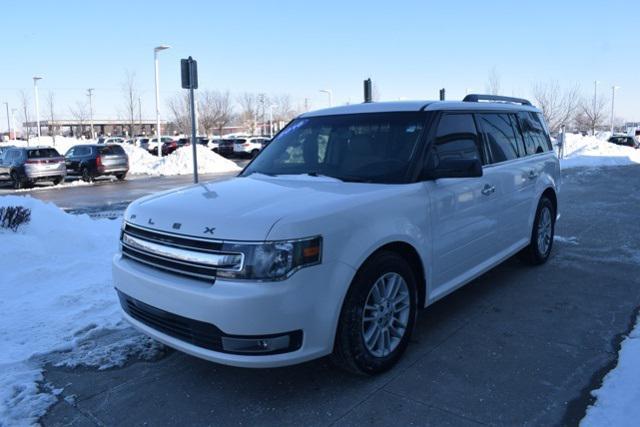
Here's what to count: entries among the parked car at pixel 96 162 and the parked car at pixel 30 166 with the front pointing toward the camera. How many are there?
0

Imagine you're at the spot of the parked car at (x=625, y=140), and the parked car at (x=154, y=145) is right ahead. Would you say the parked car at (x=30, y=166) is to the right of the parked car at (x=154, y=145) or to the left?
left

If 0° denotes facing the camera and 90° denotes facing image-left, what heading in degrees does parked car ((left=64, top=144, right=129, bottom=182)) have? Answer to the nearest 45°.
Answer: approximately 135°

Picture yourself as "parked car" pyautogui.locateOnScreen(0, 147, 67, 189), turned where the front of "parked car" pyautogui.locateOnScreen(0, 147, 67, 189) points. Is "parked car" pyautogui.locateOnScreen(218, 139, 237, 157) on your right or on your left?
on your right

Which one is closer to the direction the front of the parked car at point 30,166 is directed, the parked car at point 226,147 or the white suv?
the parked car

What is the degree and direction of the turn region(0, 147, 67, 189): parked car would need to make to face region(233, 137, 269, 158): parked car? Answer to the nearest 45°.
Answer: approximately 90° to its right

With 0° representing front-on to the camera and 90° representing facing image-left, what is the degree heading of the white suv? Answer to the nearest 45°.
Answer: approximately 45°

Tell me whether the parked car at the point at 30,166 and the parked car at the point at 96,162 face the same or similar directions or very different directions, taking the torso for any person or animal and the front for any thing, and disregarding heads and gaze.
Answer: same or similar directions

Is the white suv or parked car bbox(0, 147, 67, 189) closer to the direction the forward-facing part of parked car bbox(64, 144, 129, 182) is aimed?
the parked car

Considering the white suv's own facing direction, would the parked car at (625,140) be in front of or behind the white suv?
behind

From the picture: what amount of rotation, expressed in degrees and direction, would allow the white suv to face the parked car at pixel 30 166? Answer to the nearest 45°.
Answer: approximately 90° to its right

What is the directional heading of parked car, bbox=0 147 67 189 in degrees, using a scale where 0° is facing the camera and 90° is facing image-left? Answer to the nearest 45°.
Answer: approximately 135°
